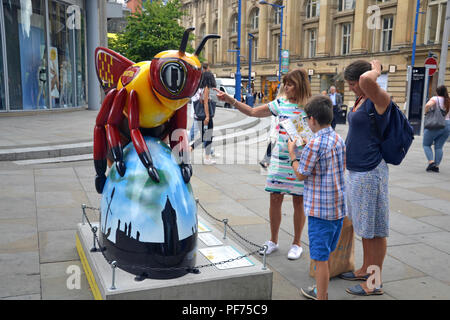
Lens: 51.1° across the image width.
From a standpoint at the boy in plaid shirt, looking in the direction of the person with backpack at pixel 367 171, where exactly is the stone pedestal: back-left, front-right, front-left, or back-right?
back-left

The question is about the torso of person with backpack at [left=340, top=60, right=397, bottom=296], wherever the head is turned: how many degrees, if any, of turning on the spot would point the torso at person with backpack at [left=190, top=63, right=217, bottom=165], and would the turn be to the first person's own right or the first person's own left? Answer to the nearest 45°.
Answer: approximately 45° to the first person's own right

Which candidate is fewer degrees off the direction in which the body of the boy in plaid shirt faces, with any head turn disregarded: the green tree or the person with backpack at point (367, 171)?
the green tree

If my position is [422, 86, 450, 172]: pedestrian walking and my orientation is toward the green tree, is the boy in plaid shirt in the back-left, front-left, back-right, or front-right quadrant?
back-left

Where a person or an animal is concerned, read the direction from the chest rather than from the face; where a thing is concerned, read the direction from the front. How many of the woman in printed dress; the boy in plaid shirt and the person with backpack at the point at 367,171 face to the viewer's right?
0

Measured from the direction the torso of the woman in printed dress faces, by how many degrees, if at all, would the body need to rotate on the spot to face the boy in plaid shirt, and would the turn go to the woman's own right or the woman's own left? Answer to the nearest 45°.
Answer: approximately 45° to the woman's own left

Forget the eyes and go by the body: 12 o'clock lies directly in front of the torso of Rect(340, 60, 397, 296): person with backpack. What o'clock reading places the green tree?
The green tree is roughly at 2 o'clock from the person with backpack.

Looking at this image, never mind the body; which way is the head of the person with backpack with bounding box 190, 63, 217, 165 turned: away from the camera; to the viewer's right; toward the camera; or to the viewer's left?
away from the camera

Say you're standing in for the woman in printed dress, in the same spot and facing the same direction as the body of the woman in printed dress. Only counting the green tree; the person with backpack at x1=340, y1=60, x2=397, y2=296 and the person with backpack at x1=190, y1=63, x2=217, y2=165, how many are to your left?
1

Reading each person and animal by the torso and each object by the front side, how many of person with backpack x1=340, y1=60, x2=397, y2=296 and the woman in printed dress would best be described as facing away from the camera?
0

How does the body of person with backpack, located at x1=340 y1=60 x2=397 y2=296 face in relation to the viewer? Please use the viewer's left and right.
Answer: facing to the left of the viewer

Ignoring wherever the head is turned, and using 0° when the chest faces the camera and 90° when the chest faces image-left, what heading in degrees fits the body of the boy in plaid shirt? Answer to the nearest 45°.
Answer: approximately 135°

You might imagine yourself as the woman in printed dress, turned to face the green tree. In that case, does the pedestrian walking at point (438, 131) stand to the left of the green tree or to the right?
right

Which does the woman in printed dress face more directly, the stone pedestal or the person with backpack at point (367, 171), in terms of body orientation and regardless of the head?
the stone pedestal

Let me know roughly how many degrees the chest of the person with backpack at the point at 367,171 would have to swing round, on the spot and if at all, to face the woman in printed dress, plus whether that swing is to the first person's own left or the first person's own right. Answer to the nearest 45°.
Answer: approximately 45° to the first person's own right

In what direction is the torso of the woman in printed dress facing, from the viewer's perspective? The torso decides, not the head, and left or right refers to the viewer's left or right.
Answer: facing the viewer and to the left of the viewer

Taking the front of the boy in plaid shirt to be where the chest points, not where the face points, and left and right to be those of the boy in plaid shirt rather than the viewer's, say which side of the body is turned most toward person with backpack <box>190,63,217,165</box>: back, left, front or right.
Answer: front

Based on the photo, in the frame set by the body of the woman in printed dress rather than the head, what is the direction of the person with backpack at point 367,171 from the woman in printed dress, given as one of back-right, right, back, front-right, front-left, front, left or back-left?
left
